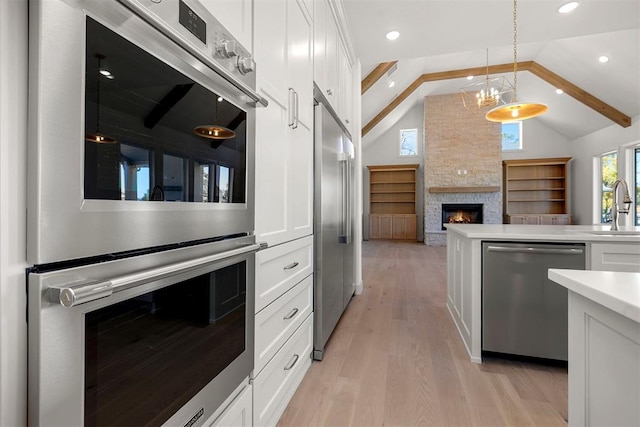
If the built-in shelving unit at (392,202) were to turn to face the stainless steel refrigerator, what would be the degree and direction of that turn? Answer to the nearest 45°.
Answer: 0° — it already faces it

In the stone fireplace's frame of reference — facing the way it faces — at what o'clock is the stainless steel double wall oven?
The stainless steel double wall oven is roughly at 12 o'clock from the stone fireplace.

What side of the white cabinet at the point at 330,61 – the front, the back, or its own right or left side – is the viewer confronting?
right

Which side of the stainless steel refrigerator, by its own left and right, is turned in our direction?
right

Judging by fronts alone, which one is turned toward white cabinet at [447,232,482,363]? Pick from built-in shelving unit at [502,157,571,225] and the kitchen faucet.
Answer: the built-in shelving unit

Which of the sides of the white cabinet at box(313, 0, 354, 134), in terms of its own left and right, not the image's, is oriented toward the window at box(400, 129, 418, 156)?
left

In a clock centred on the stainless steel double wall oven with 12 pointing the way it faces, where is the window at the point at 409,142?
The window is roughly at 9 o'clock from the stainless steel double wall oven.

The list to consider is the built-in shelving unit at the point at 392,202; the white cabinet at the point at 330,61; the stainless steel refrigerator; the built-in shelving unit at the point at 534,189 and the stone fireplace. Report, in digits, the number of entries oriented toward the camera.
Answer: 3

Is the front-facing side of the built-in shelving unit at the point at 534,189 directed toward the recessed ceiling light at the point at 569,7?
yes

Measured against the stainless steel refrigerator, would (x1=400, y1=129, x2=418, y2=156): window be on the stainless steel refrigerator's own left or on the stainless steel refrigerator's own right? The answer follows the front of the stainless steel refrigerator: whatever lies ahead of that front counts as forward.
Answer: on the stainless steel refrigerator's own left
